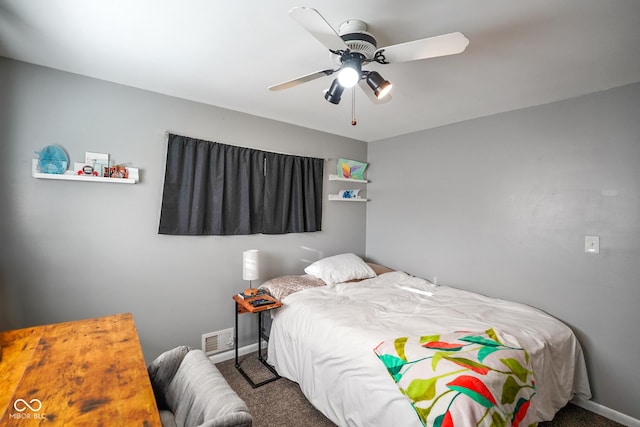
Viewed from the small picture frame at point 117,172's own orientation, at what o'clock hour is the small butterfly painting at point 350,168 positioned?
the small butterfly painting at point 350,168 is roughly at 9 o'clock from the small picture frame at point 117,172.

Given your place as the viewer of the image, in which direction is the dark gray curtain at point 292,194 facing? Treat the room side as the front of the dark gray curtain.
facing the viewer and to the right of the viewer

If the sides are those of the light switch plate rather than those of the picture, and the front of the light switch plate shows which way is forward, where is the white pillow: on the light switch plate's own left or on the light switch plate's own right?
on the light switch plate's own right

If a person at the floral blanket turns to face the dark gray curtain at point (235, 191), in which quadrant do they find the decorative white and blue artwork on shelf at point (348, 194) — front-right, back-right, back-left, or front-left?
front-right

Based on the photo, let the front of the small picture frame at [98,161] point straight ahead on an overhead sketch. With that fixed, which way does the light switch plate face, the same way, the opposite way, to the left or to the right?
to the right

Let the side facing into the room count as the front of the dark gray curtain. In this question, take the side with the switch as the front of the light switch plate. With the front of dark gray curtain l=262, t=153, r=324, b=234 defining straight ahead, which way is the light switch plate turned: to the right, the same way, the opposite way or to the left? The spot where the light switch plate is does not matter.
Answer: to the right

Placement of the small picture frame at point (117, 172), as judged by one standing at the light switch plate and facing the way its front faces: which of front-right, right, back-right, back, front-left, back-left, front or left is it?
front-right

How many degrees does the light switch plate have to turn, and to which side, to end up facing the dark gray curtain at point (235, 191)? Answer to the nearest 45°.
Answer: approximately 45° to its right

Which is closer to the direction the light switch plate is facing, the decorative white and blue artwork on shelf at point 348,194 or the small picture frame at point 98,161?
the small picture frame

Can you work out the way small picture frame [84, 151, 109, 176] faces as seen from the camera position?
facing the viewer

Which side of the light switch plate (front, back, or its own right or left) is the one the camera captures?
front
